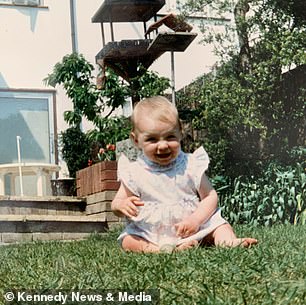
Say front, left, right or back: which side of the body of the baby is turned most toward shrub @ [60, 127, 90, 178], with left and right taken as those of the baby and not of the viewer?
back

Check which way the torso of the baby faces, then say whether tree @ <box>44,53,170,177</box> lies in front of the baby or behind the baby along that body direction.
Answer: behind

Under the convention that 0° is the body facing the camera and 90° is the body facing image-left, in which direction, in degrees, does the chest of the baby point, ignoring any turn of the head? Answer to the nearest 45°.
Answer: approximately 0°

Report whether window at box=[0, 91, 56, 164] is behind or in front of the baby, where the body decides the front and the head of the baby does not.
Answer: behind

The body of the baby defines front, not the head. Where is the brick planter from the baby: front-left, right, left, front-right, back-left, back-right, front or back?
back

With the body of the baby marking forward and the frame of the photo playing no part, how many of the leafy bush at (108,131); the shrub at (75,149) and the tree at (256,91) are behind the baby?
3

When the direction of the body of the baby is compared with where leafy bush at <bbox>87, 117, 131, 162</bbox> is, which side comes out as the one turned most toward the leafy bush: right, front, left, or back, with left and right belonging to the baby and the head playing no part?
back
